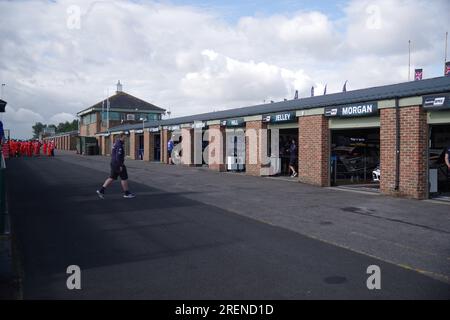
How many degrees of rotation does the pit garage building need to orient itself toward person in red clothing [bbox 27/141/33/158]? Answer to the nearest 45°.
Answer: approximately 90° to its right

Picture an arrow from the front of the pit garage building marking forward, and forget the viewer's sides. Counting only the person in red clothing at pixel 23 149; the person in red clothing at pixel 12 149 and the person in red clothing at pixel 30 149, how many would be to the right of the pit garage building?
3

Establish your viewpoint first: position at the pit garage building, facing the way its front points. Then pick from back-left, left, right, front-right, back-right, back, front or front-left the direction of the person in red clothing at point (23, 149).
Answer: right

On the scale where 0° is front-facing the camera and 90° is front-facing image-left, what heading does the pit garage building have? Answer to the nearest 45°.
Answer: approximately 45°

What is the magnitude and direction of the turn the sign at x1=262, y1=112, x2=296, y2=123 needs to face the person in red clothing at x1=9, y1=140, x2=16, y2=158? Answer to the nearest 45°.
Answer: approximately 90° to its right

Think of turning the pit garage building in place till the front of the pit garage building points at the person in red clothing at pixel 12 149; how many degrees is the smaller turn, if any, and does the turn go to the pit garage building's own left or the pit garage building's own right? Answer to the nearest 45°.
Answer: approximately 90° to the pit garage building's own right

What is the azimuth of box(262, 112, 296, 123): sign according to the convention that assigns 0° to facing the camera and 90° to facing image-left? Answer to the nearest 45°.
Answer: approximately 45°

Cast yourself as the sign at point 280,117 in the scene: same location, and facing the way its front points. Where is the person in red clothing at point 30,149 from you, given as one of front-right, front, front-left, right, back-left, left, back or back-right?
right

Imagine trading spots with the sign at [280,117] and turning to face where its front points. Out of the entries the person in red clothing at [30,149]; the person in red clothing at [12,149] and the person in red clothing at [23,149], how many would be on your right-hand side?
3
